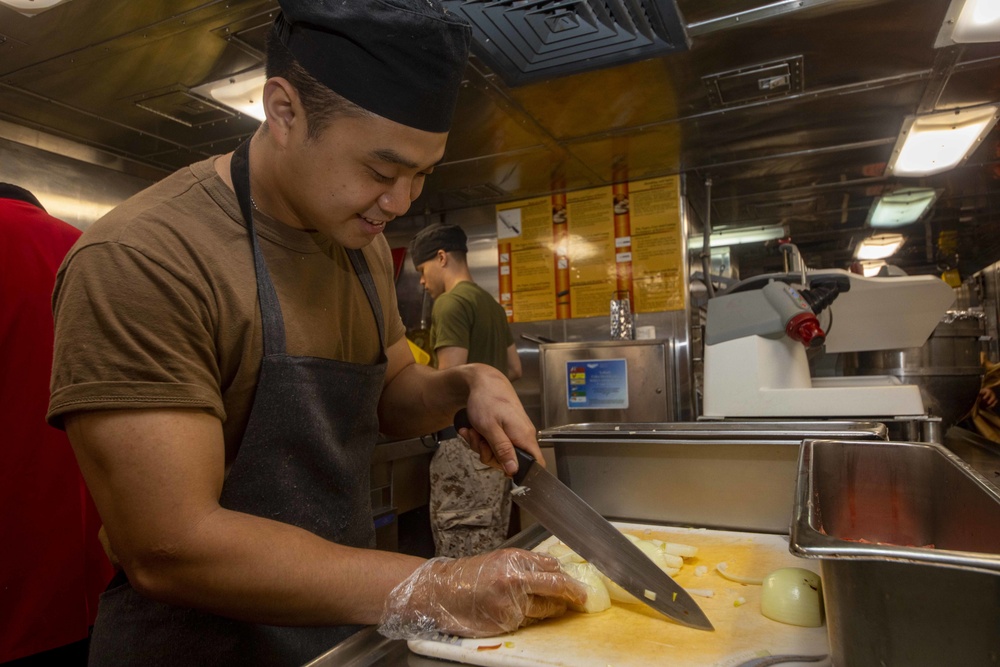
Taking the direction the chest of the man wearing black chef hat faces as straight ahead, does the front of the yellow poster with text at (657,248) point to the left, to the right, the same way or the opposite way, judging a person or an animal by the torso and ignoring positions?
to the right

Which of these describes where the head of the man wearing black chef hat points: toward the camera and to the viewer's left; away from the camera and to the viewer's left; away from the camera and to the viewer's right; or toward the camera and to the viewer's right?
toward the camera and to the viewer's right

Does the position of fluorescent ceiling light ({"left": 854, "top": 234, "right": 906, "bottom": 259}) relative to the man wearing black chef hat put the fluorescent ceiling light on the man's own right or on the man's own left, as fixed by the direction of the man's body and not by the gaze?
on the man's own left

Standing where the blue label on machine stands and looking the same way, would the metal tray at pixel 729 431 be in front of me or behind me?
in front

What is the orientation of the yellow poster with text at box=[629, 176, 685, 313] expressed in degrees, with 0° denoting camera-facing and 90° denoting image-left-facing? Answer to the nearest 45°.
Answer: approximately 0°

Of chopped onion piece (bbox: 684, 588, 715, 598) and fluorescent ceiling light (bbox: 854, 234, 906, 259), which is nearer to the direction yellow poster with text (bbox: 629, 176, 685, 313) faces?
the chopped onion piece

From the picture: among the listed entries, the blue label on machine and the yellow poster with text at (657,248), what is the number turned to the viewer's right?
0

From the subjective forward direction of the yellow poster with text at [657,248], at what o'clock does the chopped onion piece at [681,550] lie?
The chopped onion piece is roughly at 12 o'clock from the yellow poster with text.
